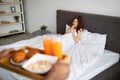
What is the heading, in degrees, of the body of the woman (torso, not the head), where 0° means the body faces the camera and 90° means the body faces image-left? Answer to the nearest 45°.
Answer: approximately 45°

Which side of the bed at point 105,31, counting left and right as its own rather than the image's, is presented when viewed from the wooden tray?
front

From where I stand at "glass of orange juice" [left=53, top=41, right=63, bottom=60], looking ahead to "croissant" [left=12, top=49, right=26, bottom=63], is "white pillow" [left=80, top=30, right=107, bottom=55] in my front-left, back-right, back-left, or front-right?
back-right

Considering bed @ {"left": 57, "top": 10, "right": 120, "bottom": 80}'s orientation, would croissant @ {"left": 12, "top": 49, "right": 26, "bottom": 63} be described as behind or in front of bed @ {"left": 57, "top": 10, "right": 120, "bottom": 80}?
in front

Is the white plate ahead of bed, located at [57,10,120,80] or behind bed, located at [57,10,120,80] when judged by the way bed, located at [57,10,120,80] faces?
ahead

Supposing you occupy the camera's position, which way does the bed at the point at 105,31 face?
facing the viewer and to the left of the viewer
